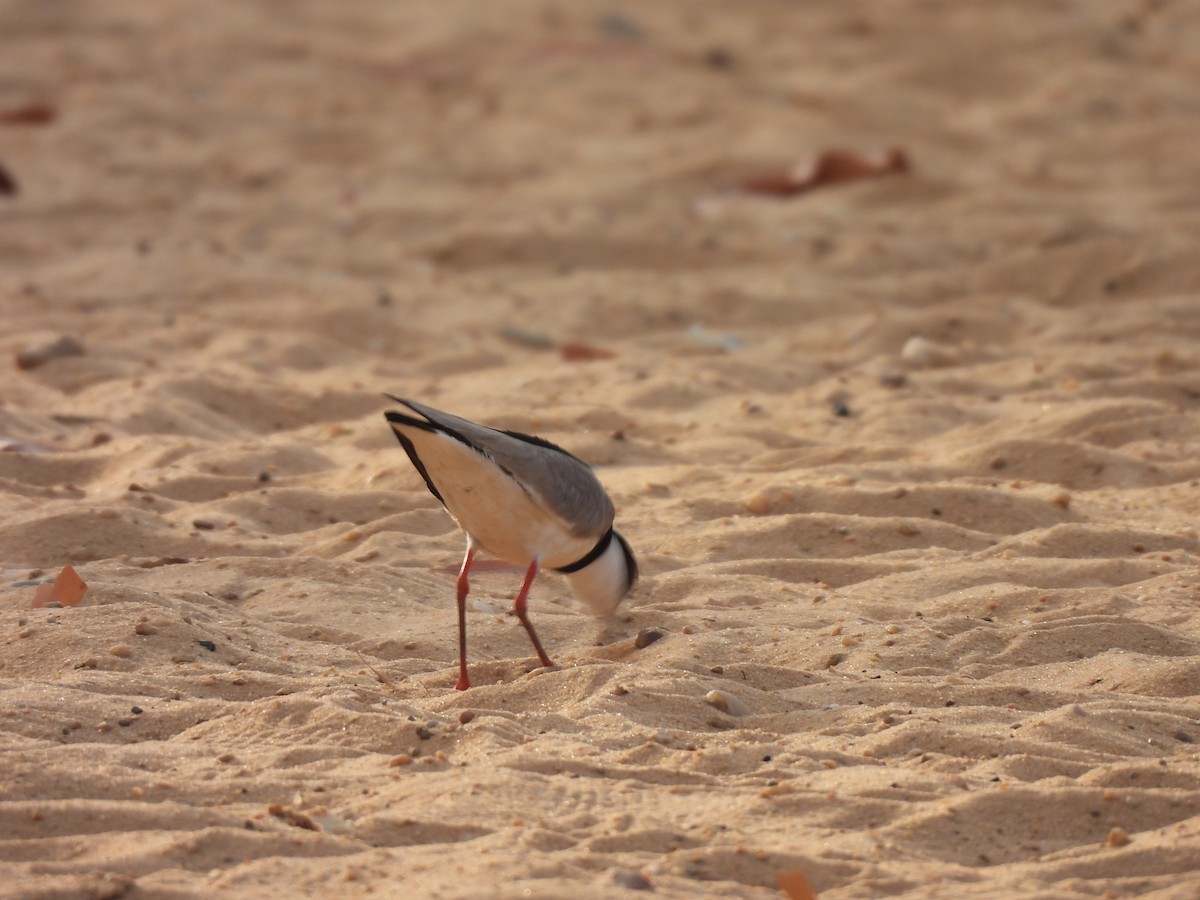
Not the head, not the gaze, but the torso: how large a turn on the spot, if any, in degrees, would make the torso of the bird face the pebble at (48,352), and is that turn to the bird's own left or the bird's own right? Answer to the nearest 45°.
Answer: approximately 135° to the bird's own left

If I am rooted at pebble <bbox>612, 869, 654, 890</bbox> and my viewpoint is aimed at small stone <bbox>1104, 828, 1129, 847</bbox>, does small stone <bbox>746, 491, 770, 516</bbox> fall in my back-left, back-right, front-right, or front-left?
front-left

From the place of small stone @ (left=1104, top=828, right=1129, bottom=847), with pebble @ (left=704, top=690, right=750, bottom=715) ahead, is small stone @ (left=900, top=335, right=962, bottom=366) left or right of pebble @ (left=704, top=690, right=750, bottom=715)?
right

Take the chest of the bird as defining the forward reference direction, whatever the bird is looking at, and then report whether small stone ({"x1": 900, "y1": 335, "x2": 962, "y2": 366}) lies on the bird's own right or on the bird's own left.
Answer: on the bird's own left

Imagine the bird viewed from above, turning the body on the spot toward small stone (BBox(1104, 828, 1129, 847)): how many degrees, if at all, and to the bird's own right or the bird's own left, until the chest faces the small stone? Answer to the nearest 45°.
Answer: approximately 45° to the bird's own right

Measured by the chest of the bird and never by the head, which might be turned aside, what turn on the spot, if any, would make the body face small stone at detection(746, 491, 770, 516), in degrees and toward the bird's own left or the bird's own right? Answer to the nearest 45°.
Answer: approximately 45° to the bird's own left

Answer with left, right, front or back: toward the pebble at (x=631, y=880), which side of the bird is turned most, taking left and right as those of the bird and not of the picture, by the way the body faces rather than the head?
right

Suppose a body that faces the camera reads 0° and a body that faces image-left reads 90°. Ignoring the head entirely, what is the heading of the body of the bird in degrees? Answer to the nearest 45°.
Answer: approximately 270°
